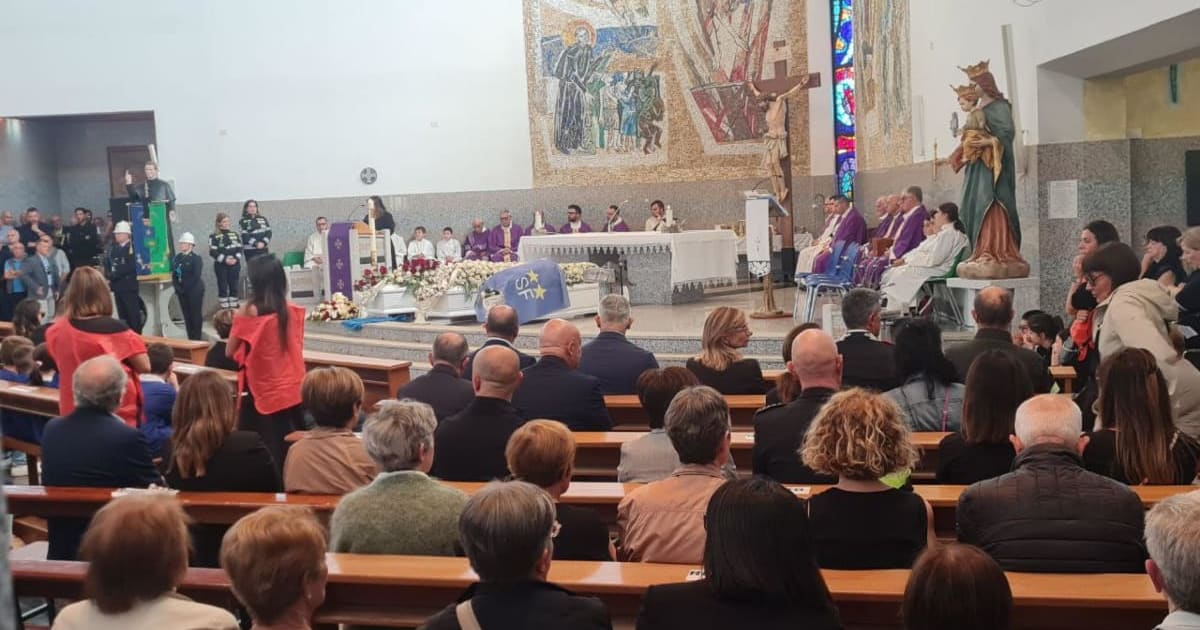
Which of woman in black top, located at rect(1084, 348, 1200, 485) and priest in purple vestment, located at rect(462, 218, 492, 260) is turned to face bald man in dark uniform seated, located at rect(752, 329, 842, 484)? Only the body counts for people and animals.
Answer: the priest in purple vestment

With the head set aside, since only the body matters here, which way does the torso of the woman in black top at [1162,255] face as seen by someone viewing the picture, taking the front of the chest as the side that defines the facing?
to the viewer's left

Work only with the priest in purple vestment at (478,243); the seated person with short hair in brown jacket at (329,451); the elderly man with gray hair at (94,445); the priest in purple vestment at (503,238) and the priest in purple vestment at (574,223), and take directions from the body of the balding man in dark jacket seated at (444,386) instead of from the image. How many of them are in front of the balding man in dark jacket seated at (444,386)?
3

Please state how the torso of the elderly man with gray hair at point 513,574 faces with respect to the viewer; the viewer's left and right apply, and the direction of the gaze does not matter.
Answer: facing away from the viewer

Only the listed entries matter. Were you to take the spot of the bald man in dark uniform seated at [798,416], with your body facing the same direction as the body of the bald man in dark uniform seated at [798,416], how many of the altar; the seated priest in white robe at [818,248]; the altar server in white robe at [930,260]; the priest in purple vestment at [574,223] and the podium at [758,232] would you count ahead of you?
5

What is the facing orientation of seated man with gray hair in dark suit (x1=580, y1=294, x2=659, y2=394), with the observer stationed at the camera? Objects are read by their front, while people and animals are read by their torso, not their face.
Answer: facing away from the viewer

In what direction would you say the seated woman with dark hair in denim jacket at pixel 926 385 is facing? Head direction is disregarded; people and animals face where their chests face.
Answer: away from the camera

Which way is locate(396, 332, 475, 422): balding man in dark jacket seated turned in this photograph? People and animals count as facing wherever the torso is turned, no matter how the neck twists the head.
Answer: away from the camera

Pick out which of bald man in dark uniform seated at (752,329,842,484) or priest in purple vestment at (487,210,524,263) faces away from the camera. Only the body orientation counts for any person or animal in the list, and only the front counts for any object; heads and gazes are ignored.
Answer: the bald man in dark uniform seated

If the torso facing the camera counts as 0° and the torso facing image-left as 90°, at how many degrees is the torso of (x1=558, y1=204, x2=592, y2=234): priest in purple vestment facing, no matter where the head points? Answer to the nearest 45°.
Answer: approximately 0°

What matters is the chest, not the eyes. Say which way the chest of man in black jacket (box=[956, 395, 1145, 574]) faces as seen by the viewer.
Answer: away from the camera

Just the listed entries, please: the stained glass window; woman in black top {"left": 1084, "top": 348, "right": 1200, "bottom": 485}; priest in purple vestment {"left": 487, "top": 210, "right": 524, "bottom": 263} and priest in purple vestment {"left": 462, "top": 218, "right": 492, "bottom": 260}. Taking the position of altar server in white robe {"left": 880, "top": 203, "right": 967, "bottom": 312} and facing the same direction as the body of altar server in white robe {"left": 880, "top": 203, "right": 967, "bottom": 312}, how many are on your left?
1

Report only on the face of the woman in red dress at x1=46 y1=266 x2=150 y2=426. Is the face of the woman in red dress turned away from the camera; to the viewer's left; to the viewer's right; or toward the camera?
away from the camera

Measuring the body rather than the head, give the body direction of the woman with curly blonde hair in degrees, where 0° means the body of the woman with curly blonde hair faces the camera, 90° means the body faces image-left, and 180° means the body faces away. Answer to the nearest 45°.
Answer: approximately 180°

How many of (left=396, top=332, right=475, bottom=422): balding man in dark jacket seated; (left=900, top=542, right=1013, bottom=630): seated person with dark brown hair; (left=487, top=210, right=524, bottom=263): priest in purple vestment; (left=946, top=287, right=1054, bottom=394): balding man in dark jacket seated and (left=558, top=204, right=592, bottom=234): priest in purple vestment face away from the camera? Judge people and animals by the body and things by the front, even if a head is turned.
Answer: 3

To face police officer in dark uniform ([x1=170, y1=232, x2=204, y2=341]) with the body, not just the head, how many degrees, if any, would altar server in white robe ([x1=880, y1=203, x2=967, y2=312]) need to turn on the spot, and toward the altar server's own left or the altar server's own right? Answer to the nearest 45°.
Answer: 0° — they already face them

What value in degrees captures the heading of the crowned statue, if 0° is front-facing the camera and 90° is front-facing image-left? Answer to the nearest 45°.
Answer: approximately 45°

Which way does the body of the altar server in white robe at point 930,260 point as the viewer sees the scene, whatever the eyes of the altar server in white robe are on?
to the viewer's left

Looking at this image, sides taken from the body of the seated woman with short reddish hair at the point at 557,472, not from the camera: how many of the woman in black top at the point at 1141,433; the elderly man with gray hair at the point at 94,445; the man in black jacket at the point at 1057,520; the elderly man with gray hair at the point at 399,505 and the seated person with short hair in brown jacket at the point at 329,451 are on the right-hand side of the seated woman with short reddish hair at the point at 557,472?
2

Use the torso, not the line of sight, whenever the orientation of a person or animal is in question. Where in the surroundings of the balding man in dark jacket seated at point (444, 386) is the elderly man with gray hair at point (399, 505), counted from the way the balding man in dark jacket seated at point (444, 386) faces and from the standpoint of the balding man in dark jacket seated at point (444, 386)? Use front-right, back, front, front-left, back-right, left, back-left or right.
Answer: back

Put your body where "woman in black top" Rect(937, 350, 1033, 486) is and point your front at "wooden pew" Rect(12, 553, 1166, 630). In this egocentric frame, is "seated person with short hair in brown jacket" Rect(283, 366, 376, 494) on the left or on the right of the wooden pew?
right

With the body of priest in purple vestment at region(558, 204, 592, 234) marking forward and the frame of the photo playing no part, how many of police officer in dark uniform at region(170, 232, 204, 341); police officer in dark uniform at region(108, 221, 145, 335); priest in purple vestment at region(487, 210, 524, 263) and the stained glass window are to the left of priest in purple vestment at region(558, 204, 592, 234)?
1

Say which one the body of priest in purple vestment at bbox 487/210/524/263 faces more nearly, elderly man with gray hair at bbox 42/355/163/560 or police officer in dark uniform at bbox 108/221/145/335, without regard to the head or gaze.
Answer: the elderly man with gray hair

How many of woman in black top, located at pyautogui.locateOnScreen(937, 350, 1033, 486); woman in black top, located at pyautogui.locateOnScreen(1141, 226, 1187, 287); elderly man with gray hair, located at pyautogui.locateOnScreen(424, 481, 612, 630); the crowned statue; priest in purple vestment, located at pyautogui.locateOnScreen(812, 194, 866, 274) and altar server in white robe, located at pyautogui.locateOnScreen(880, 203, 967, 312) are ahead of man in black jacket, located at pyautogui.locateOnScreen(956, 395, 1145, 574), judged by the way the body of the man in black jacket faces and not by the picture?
5

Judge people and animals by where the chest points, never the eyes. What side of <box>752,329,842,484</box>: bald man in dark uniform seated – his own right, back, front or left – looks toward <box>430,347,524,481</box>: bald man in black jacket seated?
left
